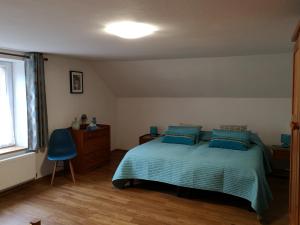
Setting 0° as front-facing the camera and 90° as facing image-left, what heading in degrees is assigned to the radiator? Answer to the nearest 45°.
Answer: approximately 315°

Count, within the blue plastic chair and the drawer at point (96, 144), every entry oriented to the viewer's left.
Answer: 0

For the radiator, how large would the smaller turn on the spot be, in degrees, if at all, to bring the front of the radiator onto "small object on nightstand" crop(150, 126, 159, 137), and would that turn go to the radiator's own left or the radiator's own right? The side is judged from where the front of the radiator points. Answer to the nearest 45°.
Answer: approximately 45° to the radiator's own left

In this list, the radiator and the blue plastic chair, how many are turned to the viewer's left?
0

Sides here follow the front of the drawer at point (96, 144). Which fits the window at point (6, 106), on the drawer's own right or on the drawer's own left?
on the drawer's own right

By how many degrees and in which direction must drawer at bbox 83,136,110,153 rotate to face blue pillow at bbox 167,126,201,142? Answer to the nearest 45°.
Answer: approximately 45° to its left

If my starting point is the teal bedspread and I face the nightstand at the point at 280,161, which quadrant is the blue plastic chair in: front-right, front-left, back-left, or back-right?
back-left

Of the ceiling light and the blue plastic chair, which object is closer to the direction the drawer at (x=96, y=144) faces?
the ceiling light

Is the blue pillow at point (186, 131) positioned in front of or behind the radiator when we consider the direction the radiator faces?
in front

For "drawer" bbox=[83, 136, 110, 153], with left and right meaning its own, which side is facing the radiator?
right

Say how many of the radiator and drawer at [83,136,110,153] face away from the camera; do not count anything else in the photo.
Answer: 0

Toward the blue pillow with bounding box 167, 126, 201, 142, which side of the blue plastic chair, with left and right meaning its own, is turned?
left

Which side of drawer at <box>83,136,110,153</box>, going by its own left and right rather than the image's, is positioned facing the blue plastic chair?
right

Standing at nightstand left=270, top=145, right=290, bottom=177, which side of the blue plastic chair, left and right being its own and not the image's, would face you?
left
